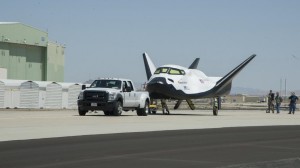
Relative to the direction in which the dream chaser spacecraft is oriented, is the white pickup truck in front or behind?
in front

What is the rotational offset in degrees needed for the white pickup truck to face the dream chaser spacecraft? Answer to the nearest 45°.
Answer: approximately 180°

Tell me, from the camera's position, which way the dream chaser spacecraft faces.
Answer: facing the viewer and to the left of the viewer

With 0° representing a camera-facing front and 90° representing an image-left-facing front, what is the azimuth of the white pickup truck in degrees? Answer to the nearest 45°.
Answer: approximately 45°

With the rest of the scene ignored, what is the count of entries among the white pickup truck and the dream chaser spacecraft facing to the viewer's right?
0
